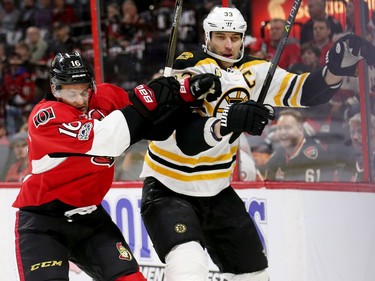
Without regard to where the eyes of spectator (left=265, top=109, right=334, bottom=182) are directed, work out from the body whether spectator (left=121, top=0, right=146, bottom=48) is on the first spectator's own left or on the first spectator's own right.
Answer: on the first spectator's own right

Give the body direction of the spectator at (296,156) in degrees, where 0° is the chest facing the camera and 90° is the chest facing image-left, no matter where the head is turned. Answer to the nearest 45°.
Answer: approximately 45°

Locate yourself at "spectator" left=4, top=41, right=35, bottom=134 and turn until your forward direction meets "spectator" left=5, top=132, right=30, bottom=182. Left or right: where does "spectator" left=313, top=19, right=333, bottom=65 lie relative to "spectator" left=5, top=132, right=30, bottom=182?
left

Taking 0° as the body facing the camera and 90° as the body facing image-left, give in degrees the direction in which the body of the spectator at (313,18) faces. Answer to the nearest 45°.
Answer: approximately 0°

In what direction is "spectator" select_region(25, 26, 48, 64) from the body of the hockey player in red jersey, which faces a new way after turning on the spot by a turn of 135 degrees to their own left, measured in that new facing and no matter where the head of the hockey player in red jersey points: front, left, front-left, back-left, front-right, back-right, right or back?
front

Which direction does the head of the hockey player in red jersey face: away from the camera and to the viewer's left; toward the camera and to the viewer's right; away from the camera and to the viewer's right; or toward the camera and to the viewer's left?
toward the camera and to the viewer's right

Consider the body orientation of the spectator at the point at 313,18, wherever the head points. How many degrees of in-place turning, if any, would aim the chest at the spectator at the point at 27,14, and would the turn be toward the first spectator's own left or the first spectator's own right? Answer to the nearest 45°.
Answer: approximately 135° to the first spectator's own right

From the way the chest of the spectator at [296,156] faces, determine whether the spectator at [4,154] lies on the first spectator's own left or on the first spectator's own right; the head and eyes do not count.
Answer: on the first spectator's own right

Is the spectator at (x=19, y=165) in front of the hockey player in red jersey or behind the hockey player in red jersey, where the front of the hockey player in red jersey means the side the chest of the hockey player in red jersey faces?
behind

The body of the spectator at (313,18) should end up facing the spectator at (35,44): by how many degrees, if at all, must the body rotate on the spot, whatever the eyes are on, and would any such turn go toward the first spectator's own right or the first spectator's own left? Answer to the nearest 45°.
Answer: approximately 135° to the first spectator's own right

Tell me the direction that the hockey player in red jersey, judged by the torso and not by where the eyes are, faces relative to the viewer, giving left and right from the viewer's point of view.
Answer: facing the viewer and to the right of the viewer

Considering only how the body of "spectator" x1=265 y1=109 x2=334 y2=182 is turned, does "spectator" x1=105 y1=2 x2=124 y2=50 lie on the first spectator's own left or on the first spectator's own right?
on the first spectator's own right

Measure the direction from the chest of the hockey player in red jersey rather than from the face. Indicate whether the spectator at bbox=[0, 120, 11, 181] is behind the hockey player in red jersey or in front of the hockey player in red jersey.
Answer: behind

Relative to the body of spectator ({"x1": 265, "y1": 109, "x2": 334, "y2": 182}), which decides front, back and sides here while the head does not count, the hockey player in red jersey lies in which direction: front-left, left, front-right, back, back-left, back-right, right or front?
front
